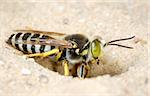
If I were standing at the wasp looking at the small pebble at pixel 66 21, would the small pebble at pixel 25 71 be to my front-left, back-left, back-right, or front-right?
back-left

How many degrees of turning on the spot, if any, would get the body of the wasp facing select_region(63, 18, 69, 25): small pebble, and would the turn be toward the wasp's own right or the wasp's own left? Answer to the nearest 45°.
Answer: approximately 90° to the wasp's own left

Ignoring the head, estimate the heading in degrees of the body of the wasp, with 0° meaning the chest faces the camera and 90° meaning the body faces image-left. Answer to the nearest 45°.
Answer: approximately 270°
